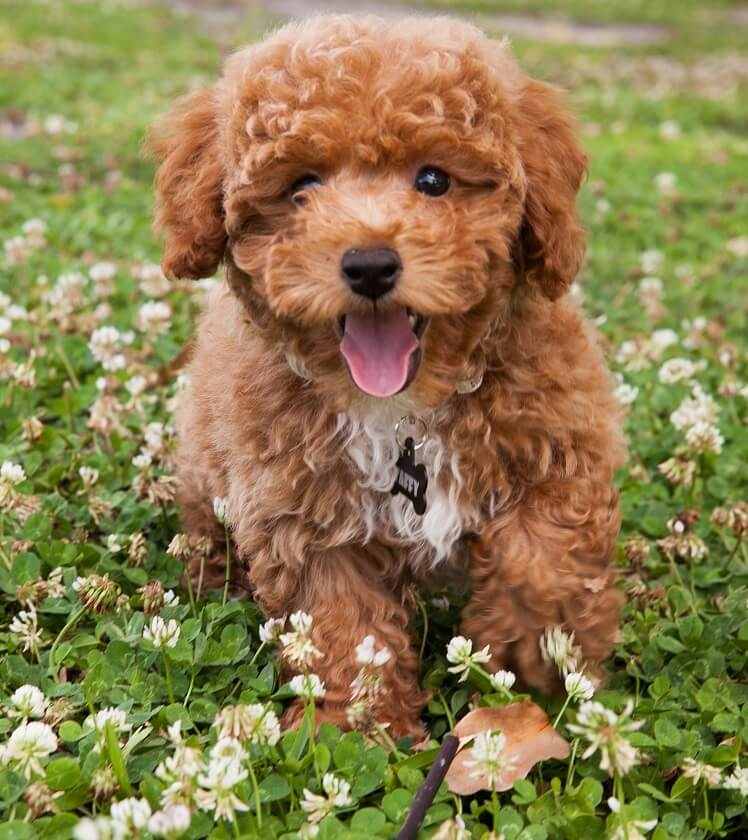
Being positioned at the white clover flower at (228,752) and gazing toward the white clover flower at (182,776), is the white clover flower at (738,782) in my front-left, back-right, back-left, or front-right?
back-left

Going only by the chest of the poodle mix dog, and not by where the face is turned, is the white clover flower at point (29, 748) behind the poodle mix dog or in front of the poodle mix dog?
in front

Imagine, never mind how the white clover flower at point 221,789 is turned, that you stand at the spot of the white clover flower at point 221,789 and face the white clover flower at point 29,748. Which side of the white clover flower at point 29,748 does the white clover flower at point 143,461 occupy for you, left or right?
right

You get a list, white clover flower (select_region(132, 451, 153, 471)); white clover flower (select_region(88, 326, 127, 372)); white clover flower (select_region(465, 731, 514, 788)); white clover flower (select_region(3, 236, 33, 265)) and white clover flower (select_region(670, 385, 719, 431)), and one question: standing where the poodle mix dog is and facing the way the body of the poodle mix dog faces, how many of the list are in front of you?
1

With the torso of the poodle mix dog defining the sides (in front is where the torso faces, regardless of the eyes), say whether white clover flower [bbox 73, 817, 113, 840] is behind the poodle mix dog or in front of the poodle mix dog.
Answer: in front

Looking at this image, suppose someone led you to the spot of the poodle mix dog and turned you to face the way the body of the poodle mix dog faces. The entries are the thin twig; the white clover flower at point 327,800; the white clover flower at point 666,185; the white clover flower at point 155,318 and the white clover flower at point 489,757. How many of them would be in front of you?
3

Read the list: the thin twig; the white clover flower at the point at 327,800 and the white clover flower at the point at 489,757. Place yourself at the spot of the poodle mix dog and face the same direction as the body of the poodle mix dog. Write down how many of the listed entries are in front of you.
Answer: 3

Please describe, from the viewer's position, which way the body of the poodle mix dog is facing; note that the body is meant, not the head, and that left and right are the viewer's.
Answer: facing the viewer

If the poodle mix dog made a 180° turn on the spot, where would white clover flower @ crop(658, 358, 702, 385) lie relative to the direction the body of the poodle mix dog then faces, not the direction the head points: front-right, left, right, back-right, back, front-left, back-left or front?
front-right

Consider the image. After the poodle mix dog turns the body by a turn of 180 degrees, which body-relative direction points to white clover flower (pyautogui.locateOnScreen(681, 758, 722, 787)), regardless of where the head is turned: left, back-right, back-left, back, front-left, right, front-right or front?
back-right

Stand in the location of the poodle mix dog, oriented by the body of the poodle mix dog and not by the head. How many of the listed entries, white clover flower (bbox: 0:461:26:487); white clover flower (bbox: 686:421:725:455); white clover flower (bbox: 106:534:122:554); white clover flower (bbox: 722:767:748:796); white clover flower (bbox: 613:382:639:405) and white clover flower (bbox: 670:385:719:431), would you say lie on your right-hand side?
2

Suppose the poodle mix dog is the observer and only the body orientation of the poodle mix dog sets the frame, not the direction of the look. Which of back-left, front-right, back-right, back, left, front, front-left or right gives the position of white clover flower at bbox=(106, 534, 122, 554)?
right

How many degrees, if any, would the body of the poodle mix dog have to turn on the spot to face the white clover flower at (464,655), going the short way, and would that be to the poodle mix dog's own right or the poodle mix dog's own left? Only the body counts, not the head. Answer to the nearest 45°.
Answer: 0° — it already faces it

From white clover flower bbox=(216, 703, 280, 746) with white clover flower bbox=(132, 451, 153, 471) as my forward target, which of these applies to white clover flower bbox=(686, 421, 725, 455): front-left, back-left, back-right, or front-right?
front-right

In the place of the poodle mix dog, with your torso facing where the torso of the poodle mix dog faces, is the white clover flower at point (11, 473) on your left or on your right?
on your right
